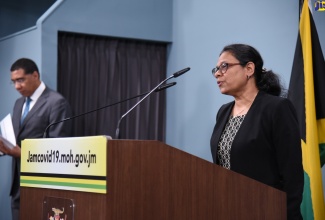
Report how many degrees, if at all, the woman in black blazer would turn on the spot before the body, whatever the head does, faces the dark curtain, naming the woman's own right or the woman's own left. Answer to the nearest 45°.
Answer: approximately 90° to the woman's own right

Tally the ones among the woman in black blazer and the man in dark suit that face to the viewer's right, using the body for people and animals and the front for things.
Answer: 0

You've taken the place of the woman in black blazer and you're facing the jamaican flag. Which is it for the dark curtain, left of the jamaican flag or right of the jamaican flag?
left

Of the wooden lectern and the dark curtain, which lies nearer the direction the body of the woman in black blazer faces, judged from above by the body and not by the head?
the wooden lectern

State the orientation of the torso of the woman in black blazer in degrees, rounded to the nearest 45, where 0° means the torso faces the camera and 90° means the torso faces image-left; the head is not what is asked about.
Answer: approximately 45°

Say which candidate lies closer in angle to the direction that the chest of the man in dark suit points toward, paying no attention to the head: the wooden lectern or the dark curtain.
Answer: the wooden lectern

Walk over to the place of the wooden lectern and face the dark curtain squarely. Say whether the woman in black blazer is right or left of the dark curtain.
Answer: right

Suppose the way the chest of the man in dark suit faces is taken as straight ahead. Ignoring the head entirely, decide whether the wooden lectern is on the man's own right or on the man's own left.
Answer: on the man's own left

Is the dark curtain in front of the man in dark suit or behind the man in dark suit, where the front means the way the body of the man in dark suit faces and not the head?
behind

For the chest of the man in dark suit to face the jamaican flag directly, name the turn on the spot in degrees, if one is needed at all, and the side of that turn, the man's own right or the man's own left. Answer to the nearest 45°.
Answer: approximately 90° to the man's own left

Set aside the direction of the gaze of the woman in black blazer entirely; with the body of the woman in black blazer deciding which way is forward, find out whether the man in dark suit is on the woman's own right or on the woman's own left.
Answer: on the woman's own right
